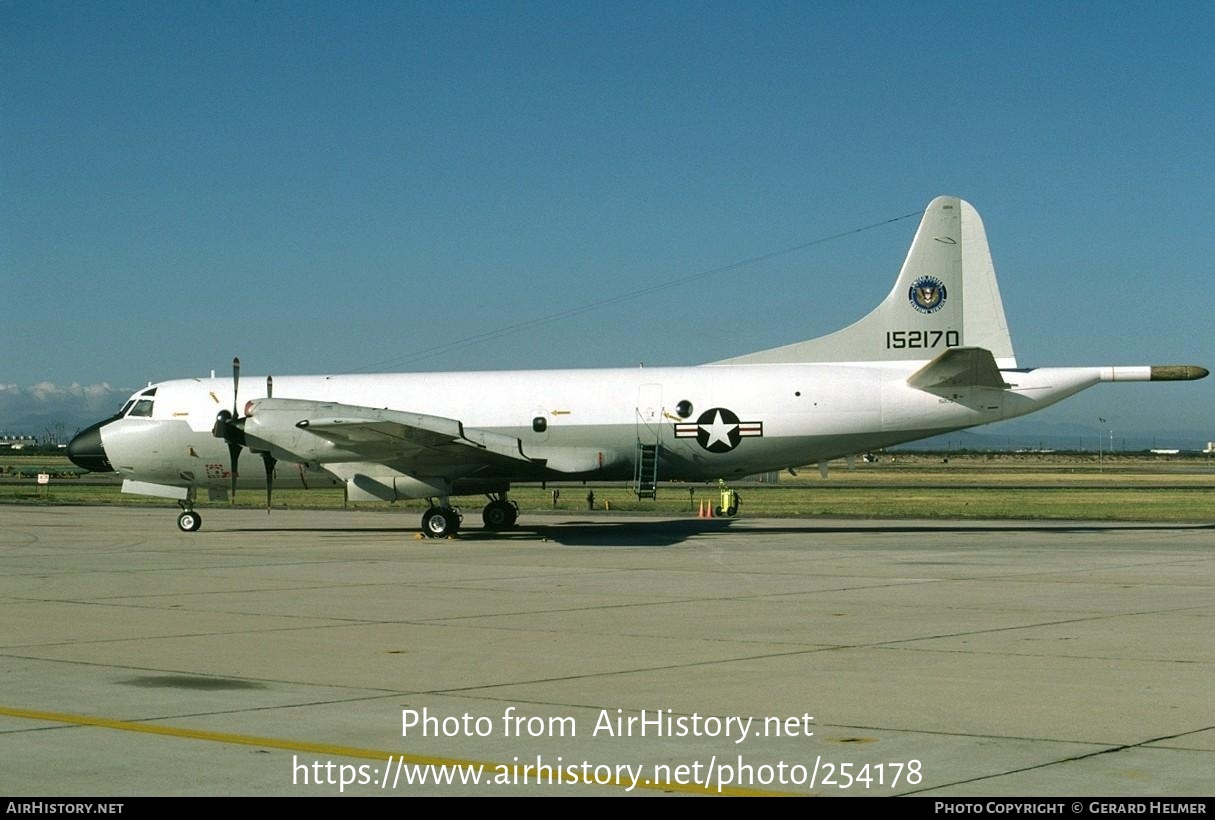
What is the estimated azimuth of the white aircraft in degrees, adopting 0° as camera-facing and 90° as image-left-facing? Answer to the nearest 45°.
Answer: approximately 90°
